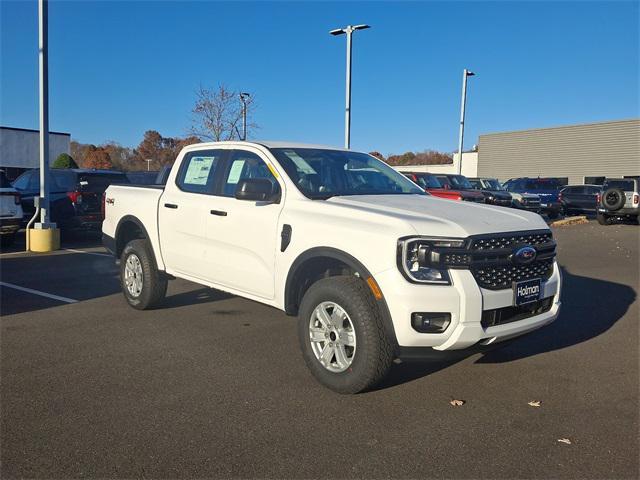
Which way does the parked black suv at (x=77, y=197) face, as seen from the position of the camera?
facing away from the viewer and to the left of the viewer

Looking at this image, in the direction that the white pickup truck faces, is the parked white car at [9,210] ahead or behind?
behind

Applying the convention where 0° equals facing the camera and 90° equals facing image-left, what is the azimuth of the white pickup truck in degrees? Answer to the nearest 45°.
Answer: approximately 315°

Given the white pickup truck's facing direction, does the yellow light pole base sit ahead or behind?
behind

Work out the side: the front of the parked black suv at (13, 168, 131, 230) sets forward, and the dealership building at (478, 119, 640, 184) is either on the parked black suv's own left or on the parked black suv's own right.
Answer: on the parked black suv's own right

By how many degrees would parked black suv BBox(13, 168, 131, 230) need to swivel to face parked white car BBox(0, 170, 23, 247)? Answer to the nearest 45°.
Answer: approximately 90° to its left

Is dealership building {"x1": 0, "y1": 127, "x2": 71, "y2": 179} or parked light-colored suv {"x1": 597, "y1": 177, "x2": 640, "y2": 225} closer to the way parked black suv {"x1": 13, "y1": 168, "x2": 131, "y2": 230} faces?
the dealership building

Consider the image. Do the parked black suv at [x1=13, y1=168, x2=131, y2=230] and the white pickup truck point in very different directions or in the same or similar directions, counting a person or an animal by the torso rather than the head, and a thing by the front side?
very different directions

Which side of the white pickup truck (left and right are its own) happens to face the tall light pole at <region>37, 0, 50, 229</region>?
back

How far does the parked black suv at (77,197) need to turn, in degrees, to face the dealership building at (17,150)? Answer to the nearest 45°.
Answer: approximately 45° to its right
